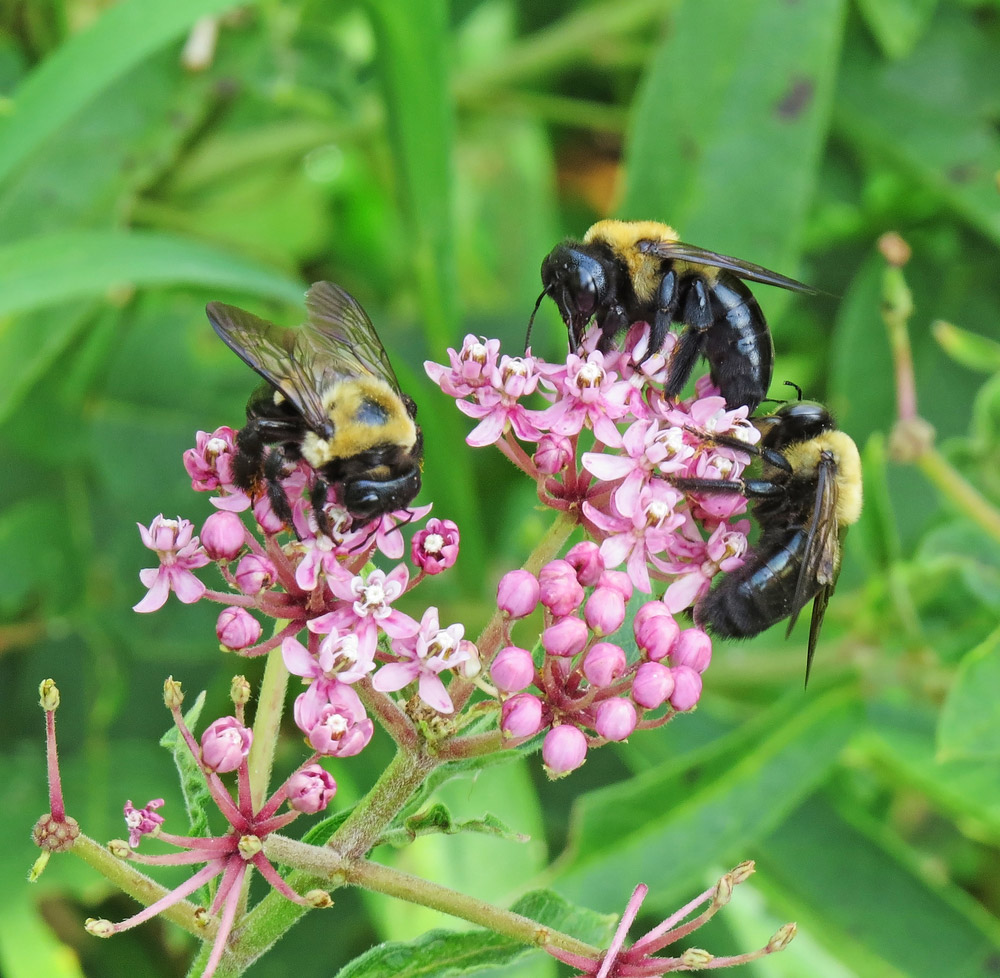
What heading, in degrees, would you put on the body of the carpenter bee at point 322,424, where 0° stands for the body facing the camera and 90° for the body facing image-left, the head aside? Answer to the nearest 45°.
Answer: approximately 315°

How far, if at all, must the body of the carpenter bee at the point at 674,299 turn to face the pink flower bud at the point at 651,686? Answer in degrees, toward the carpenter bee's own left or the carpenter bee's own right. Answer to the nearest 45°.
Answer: approximately 90° to the carpenter bee's own left

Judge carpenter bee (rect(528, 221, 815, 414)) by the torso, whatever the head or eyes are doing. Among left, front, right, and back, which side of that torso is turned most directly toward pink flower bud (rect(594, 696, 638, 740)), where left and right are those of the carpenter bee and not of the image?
left

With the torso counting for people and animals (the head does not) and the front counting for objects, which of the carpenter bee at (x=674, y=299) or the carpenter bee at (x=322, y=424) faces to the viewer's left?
the carpenter bee at (x=674, y=299)

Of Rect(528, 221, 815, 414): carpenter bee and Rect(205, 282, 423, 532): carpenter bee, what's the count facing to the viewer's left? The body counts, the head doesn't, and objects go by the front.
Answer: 1

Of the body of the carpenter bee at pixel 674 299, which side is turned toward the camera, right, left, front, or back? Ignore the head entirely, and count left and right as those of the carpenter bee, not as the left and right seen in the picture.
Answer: left

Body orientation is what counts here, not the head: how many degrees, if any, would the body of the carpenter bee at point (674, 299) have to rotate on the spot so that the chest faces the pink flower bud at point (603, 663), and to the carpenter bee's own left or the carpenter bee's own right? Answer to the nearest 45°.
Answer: approximately 90° to the carpenter bee's own left

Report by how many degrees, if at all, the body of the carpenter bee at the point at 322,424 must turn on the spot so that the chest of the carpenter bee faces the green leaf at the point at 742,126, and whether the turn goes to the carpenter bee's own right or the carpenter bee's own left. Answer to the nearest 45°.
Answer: approximately 90° to the carpenter bee's own left
